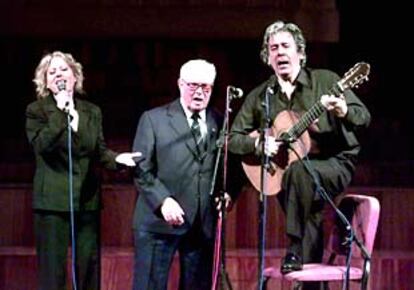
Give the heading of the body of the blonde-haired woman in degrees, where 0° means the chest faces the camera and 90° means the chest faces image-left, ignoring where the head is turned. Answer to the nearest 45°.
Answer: approximately 0°

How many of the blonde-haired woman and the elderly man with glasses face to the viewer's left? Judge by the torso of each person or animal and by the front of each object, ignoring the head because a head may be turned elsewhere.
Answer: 0

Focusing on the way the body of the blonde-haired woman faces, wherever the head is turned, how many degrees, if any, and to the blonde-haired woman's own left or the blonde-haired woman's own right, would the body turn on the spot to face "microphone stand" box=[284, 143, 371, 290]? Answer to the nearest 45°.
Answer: approximately 90° to the blonde-haired woman's own left

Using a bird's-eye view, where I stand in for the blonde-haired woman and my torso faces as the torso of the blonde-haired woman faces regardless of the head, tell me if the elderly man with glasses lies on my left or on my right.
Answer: on my left
